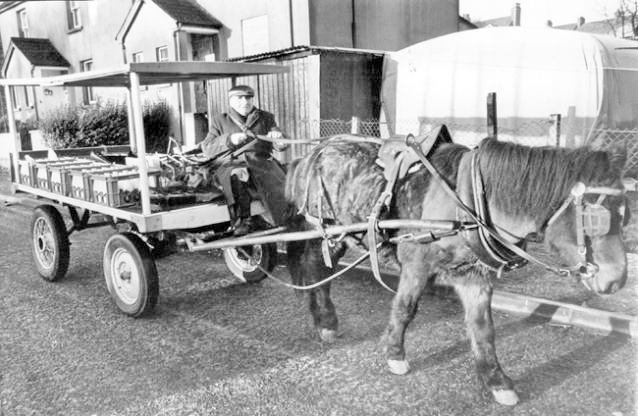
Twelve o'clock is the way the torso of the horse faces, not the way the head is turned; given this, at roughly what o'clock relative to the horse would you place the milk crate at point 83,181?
The milk crate is roughly at 5 o'clock from the horse.

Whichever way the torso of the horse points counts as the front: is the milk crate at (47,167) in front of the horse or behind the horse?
behind

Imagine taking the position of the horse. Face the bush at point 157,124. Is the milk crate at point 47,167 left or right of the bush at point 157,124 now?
left

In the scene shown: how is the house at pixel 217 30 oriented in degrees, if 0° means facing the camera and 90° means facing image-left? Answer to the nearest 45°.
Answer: approximately 45°

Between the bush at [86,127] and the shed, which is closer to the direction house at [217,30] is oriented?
the bush

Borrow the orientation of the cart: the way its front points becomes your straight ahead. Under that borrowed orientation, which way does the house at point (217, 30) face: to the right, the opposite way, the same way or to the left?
to the right

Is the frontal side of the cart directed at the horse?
yes

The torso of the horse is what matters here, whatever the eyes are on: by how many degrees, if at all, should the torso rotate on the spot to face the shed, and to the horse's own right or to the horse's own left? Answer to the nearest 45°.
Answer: approximately 135° to the horse's own left

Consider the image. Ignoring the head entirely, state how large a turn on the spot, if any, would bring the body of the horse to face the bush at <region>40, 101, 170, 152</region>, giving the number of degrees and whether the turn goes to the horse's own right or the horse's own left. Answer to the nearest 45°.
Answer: approximately 180°

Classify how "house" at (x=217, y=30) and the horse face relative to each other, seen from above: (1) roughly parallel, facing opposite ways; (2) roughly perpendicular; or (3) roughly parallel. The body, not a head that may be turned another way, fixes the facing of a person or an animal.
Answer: roughly perpendicular

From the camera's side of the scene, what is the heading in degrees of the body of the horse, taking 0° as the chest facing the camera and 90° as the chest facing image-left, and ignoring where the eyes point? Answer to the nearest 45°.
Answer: approximately 315°

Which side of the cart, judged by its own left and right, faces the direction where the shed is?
left
